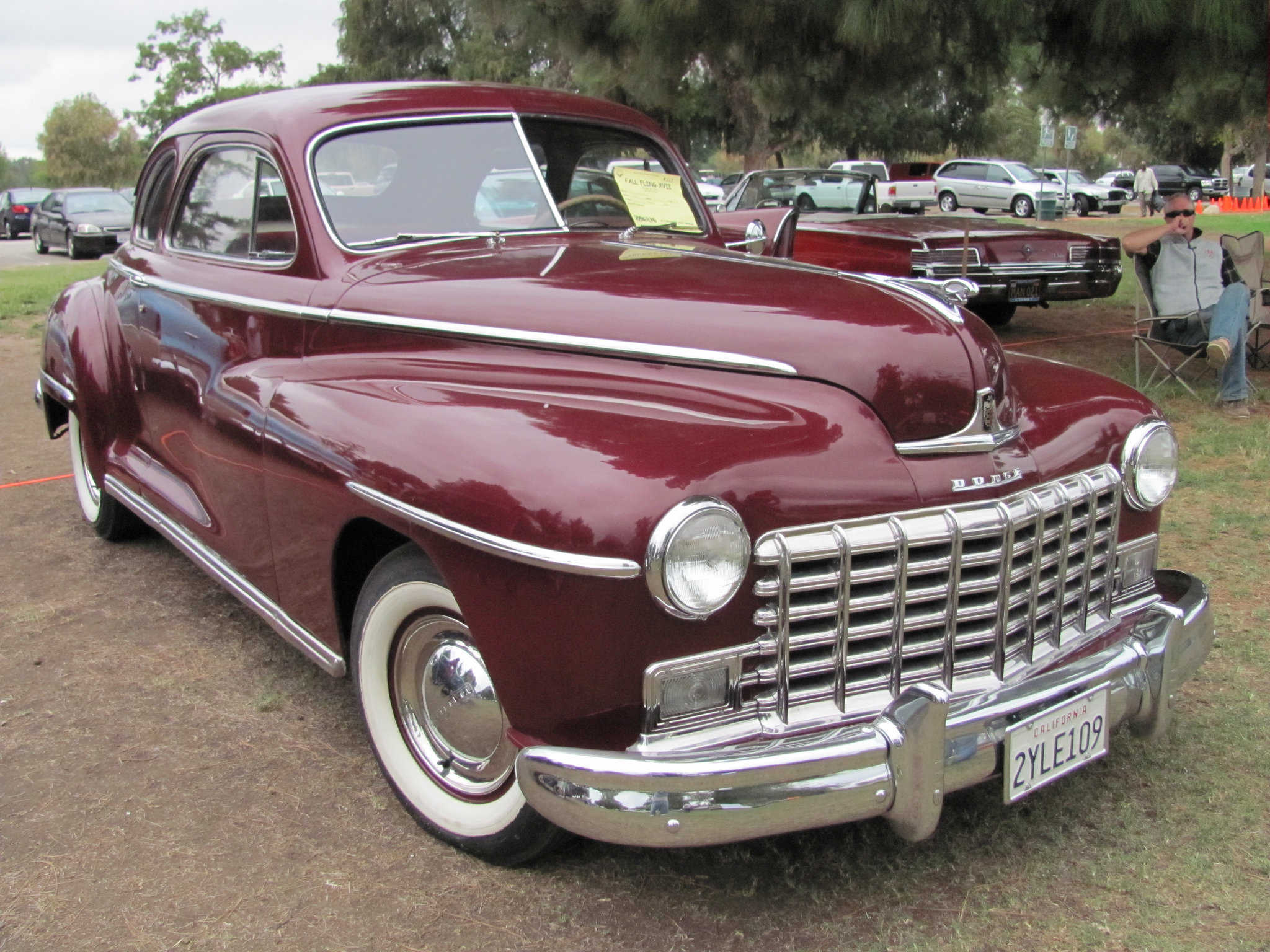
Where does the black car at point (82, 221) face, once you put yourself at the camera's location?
facing the viewer and to the right of the viewer

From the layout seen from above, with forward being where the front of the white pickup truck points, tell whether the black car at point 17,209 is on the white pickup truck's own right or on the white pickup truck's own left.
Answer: on the white pickup truck's own left

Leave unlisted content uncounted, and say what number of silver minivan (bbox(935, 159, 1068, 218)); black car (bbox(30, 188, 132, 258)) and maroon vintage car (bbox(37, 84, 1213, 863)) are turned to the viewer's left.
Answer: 0

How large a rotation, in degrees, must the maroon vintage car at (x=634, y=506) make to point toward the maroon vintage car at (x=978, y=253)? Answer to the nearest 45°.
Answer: approximately 90° to its left

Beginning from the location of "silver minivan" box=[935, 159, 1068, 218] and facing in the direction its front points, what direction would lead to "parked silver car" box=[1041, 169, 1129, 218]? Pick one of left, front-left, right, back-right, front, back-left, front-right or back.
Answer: left

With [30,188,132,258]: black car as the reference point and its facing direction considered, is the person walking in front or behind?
in front

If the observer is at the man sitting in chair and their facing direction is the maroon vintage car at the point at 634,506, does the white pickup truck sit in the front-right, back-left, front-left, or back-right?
back-right

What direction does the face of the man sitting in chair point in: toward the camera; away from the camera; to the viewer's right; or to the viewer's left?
toward the camera

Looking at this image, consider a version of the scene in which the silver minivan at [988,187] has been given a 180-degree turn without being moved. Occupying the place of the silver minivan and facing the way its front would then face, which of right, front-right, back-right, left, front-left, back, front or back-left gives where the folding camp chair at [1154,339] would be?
back-left

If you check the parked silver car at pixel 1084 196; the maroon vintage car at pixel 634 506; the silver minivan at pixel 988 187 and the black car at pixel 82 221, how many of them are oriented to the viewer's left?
0

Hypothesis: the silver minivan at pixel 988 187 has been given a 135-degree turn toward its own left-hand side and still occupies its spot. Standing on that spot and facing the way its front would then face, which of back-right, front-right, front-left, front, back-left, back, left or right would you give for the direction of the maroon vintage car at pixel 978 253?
back

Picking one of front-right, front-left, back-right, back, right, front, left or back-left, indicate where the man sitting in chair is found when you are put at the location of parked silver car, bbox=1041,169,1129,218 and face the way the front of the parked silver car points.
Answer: front-right

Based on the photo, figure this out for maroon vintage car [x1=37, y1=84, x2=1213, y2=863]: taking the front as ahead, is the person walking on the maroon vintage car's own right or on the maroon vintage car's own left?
on the maroon vintage car's own left

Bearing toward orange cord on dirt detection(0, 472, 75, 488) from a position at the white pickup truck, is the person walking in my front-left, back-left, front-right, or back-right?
back-left

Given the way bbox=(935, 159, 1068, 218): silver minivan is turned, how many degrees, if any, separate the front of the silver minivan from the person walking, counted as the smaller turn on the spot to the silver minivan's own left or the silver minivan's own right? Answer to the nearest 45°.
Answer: approximately 45° to the silver minivan's own left

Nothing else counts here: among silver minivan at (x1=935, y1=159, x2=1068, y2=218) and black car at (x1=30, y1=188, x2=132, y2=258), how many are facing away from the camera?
0
